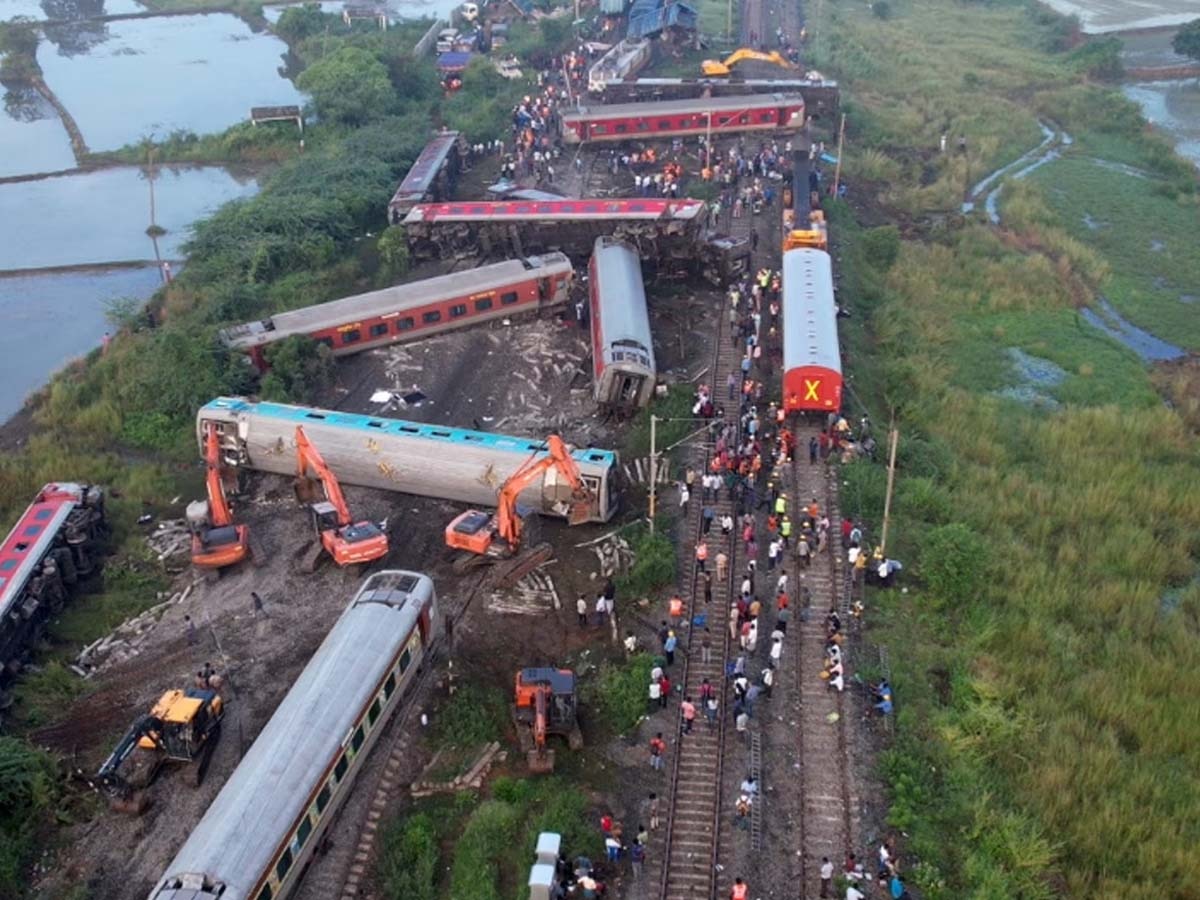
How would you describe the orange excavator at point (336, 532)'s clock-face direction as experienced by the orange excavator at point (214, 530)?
the orange excavator at point (336, 532) is roughly at 4 o'clock from the orange excavator at point (214, 530).

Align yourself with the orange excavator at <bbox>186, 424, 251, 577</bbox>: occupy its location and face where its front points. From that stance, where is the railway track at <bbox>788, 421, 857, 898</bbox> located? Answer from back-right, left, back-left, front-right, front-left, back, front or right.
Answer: back-right

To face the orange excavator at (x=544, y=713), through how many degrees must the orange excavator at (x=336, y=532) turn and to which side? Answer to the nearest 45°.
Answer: approximately 180°

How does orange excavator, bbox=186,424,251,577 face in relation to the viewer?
away from the camera

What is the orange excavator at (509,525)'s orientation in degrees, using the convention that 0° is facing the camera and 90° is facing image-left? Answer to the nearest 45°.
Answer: approximately 225°

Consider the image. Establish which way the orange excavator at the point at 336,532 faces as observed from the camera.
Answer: facing away from the viewer and to the left of the viewer

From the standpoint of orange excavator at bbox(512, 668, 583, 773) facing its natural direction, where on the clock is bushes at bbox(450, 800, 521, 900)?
The bushes is roughly at 1 o'clock from the orange excavator.

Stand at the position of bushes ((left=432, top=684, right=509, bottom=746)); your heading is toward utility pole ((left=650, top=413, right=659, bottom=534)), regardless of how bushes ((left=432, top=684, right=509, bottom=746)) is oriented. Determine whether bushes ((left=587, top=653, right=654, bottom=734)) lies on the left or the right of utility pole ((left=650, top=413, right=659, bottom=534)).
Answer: right

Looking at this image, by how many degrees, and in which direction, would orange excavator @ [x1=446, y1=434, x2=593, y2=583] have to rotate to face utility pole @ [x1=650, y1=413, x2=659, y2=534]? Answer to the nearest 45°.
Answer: approximately 45° to its right

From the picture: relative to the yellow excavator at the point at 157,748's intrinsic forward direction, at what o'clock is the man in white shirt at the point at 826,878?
The man in white shirt is roughly at 9 o'clock from the yellow excavator.

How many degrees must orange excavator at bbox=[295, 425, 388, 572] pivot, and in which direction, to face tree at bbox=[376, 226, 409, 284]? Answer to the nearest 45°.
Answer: approximately 45° to its right

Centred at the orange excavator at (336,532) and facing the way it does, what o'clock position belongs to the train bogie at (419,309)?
The train bogie is roughly at 2 o'clock from the orange excavator.

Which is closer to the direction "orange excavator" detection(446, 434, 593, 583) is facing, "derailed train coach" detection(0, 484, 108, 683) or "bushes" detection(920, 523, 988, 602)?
the bushes
